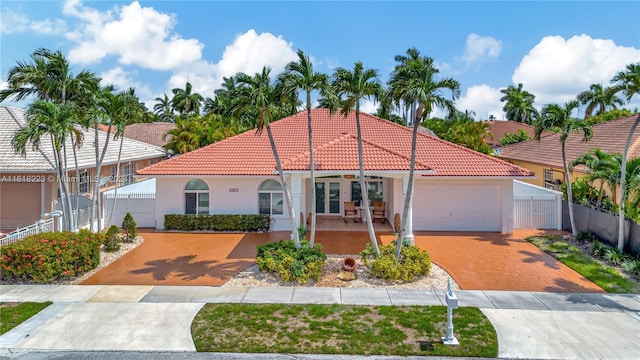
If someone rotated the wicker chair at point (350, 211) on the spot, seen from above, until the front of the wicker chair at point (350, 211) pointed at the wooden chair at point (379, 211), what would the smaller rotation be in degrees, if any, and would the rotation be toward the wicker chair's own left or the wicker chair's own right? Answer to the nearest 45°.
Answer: approximately 90° to the wicker chair's own left

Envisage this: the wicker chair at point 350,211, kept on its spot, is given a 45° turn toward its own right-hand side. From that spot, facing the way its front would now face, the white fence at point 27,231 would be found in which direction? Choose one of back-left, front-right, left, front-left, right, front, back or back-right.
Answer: front

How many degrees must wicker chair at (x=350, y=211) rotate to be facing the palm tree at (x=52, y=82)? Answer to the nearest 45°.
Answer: approximately 45° to its right

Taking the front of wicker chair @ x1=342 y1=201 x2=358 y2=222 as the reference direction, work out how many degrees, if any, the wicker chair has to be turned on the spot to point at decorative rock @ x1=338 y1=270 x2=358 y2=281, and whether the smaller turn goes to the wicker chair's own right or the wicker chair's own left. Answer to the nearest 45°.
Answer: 0° — it already faces it

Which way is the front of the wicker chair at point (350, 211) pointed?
toward the camera

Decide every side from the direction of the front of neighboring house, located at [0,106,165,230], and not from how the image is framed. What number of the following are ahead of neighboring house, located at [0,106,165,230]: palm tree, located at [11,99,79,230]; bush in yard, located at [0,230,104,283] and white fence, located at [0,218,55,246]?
3

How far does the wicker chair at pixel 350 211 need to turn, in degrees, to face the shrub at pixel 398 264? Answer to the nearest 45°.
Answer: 0° — it already faces it

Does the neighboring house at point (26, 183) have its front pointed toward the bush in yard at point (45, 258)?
yes

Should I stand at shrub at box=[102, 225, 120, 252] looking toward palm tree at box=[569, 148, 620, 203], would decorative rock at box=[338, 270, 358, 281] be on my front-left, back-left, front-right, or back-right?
front-right

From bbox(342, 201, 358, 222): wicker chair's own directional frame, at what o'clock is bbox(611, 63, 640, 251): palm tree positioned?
The palm tree is roughly at 10 o'clock from the wicker chair.

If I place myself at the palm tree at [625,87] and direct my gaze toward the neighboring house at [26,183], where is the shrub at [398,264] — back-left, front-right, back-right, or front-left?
front-left

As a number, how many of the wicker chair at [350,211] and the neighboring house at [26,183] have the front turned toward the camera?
2

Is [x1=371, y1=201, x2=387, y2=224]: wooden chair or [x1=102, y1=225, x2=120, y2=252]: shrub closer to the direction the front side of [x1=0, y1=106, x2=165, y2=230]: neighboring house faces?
the shrub

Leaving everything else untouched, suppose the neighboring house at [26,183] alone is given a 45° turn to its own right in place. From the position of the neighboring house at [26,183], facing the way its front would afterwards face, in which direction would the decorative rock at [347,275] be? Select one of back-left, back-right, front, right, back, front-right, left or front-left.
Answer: left

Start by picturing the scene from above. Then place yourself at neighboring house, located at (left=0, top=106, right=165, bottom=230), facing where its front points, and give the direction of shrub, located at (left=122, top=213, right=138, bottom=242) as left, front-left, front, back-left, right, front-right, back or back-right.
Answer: front-left

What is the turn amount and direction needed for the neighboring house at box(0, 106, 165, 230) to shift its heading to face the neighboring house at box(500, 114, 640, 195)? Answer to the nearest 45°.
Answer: approximately 90° to its left
